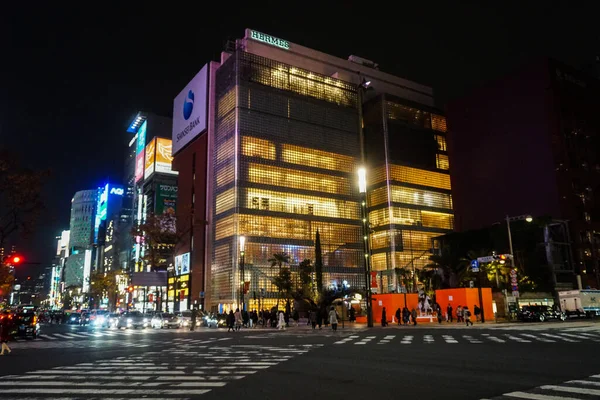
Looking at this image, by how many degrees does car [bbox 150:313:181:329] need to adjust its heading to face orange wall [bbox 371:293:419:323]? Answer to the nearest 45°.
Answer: approximately 45° to its left

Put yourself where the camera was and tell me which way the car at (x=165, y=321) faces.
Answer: facing the viewer and to the right of the viewer

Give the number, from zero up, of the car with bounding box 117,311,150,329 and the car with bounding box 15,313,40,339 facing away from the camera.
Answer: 1

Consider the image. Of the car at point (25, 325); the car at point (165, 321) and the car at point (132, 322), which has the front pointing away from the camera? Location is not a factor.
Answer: the car at point (25, 325)

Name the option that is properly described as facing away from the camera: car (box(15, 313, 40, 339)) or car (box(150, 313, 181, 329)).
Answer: car (box(15, 313, 40, 339))

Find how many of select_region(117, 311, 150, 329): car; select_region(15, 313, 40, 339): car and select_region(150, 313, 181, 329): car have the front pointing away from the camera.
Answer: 1

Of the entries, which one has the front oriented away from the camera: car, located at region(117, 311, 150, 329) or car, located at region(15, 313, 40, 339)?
car, located at region(15, 313, 40, 339)

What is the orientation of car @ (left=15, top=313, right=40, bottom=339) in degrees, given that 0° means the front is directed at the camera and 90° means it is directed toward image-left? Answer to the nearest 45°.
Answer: approximately 180°

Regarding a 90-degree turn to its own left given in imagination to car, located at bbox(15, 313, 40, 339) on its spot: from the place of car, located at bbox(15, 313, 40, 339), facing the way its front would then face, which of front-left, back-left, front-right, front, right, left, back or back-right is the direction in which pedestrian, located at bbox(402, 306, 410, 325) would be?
back

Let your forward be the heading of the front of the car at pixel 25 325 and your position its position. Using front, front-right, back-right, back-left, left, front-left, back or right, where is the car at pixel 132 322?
front-right
